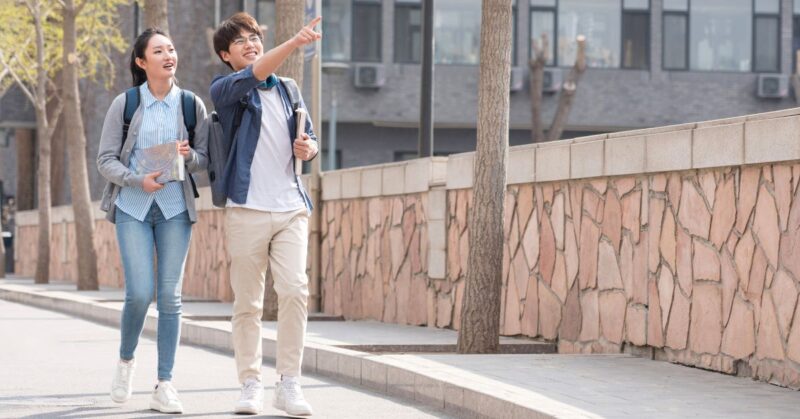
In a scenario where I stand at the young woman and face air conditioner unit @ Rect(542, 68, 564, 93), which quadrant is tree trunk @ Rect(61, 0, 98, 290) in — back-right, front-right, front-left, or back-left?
front-left

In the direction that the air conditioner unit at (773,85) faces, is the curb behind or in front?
in front

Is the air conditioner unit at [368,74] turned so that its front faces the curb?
yes

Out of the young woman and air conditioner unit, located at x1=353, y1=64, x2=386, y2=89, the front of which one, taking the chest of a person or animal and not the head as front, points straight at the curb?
the air conditioner unit

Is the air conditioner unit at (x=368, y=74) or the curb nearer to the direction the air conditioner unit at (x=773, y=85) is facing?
the curb

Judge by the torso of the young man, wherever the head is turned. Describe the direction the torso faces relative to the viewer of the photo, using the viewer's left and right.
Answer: facing the viewer and to the right of the viewer

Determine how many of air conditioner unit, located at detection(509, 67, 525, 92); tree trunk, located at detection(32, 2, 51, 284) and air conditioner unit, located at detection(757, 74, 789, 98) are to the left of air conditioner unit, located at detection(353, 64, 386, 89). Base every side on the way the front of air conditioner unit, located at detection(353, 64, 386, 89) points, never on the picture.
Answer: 2

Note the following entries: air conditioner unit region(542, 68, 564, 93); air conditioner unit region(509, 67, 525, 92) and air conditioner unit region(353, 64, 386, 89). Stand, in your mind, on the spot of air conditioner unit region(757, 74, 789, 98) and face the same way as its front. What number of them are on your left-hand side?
0

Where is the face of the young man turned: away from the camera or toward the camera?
toward the camera

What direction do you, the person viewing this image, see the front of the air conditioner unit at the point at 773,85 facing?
facing the viewer

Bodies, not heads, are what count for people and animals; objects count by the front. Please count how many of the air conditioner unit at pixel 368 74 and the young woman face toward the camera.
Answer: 2

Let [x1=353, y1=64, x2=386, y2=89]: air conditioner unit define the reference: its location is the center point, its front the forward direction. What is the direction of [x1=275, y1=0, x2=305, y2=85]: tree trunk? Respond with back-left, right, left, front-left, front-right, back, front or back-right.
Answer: front

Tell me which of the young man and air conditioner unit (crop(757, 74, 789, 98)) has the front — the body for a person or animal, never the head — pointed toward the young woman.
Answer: the air conditioner unit

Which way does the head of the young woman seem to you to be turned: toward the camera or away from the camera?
toward the camera

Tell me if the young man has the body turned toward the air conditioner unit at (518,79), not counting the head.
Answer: no

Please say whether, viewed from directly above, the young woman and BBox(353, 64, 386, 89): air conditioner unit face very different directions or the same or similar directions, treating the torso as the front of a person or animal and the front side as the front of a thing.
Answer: same or similar directions
